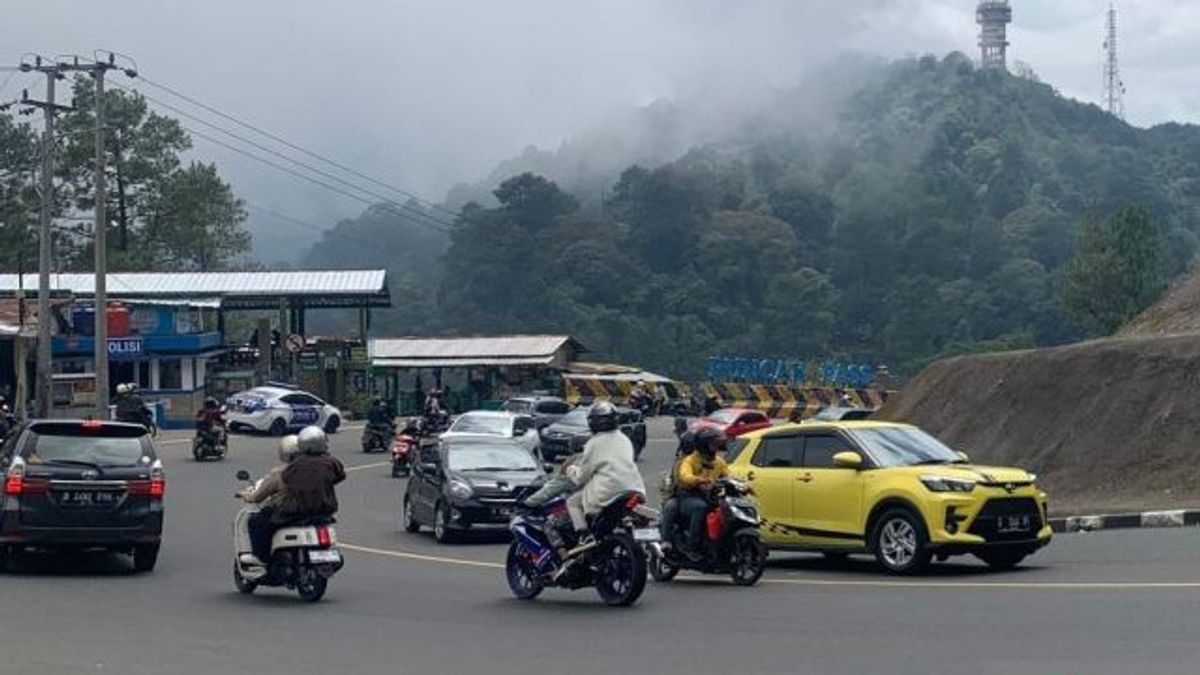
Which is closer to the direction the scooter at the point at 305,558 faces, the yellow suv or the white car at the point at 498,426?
the white car

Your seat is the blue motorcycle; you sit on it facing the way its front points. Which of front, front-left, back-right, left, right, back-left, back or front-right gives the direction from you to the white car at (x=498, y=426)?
front-right

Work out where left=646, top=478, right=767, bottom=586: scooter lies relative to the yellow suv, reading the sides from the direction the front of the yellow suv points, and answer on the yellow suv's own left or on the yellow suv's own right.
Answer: on the yellow suv's own right

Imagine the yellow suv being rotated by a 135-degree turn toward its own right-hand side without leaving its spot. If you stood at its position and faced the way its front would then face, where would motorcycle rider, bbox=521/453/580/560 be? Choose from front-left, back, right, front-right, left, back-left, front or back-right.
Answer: front-left

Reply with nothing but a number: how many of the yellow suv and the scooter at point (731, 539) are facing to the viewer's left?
0

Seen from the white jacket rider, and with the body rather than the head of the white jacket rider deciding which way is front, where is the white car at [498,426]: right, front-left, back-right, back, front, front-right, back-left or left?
front-right

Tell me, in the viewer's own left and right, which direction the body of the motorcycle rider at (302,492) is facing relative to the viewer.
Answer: facing away from the viewer and to the left of the viewer

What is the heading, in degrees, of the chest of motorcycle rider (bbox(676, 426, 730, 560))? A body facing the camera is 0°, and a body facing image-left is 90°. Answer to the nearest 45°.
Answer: approximately 315°

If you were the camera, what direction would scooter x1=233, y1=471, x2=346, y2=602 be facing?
facing away from the viewer and to the left of the viewer

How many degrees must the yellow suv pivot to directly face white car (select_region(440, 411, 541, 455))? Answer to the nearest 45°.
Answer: approximately 135° to its left

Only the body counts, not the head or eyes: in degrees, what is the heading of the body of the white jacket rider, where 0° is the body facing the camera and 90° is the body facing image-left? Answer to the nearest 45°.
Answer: approximately 135°

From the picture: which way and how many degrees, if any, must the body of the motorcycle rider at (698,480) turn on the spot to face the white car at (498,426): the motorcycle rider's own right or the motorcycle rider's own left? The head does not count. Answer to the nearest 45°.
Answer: approximately 135° to the motorcycle rider's own left

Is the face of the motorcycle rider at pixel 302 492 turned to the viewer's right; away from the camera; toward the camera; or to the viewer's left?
away from the camera

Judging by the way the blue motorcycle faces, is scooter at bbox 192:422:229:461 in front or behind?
in front

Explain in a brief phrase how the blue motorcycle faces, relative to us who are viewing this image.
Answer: facing away from the viewer and to the left of the viewer
